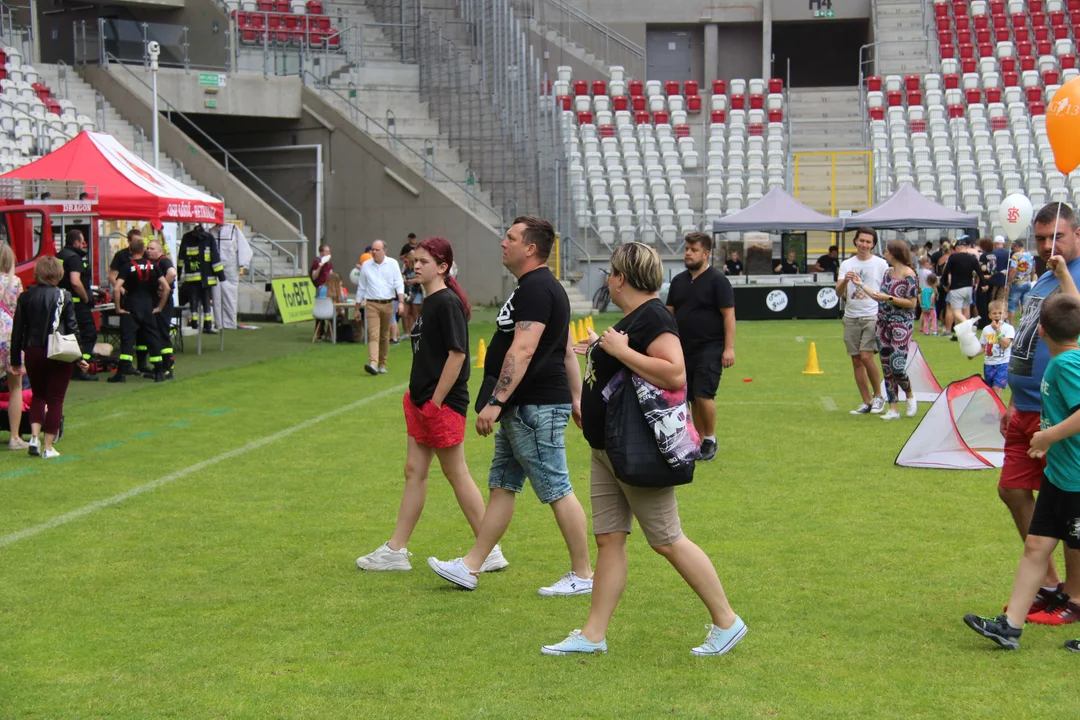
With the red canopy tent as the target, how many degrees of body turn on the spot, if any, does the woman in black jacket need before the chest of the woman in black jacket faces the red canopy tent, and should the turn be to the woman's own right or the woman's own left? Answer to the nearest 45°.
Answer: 0° — they already face it

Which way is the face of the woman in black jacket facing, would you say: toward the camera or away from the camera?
away from the camera

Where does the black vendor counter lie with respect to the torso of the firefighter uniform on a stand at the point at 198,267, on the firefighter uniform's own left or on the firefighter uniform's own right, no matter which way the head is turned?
on the firefighter uniform's own left

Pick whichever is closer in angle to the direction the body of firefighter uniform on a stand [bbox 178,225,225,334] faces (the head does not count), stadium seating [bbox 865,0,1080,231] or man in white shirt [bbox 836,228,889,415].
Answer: the man in white shirt

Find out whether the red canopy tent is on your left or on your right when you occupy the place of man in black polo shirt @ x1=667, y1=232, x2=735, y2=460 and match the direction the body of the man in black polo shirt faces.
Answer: on your right

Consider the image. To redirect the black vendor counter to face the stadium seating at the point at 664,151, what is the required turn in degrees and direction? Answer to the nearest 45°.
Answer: approximately 135° to its right

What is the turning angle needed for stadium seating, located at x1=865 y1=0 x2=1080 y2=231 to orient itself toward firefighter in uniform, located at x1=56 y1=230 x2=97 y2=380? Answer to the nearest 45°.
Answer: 0° — it already faces them

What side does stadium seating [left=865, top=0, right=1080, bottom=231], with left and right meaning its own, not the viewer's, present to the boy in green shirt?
front

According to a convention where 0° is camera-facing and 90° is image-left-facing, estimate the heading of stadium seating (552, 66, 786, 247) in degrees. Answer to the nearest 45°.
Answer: approximately 0°

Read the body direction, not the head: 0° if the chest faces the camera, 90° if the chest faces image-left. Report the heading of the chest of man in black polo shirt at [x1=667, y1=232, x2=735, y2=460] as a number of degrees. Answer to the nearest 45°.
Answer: approximately 45°
